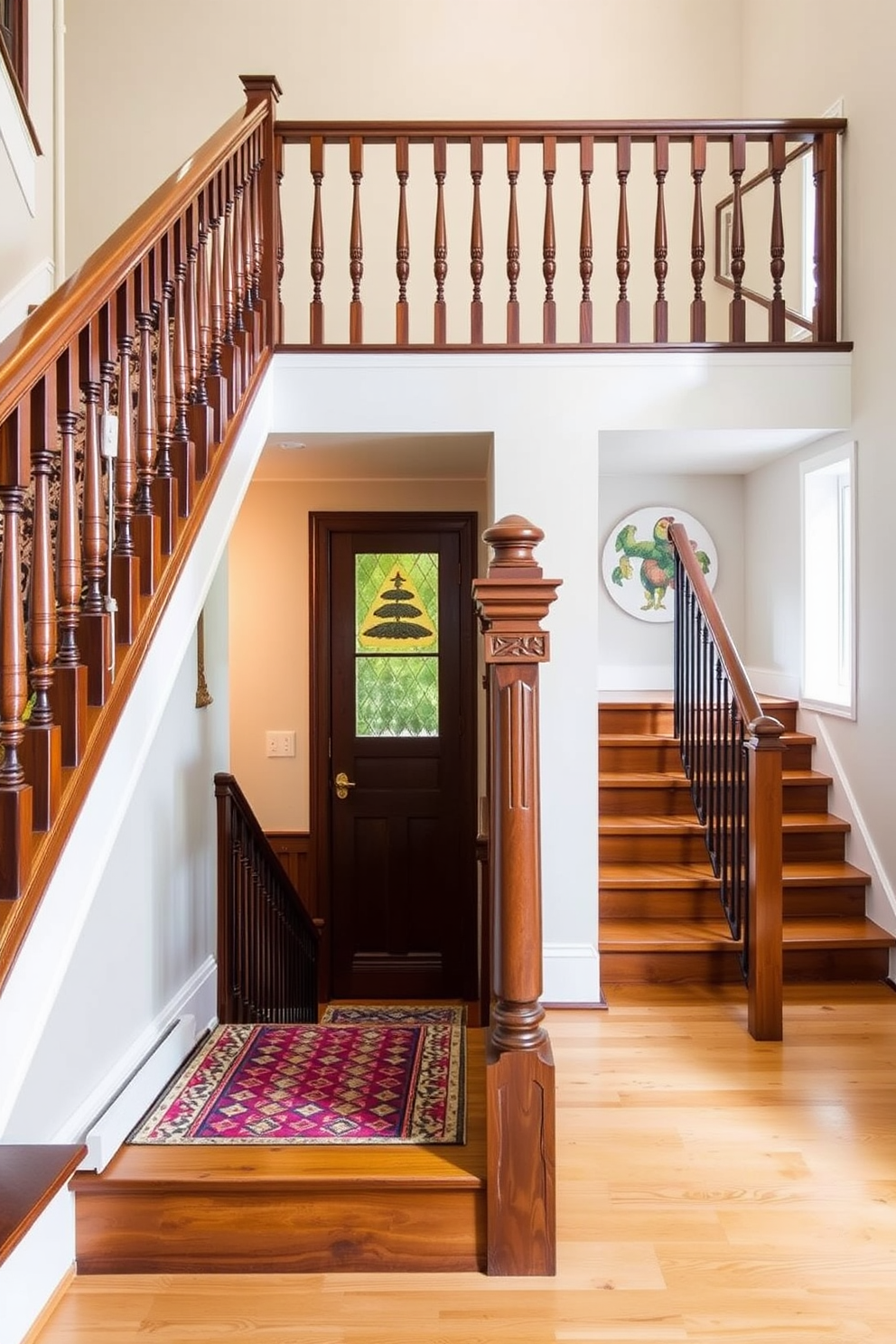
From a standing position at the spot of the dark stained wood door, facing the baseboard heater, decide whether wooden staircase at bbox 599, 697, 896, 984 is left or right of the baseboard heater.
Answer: left

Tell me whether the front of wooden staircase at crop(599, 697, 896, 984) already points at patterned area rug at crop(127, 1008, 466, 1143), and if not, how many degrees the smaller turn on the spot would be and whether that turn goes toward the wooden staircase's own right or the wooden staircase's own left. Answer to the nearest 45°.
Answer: approximately 45° to the wooden staircase's own right

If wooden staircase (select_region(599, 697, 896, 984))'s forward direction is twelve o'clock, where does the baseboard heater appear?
The baseboard heater is roughly at 1 o'clock from the wooden staircase.

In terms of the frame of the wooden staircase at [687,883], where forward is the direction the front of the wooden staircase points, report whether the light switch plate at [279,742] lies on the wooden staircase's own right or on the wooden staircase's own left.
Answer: on the wooden staircase's own right

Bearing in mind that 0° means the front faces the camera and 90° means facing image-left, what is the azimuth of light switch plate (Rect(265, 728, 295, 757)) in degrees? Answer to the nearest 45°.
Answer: approximately 0°

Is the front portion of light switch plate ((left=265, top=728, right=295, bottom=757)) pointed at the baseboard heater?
yes

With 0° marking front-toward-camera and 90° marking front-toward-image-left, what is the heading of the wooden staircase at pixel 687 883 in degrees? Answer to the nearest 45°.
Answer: approximately 0°

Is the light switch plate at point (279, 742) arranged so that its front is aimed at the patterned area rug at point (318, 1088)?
yes

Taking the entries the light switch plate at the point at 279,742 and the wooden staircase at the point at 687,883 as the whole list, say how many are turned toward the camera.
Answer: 2

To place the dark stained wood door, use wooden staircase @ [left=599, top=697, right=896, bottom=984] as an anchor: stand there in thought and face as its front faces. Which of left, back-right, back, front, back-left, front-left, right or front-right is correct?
back-right
